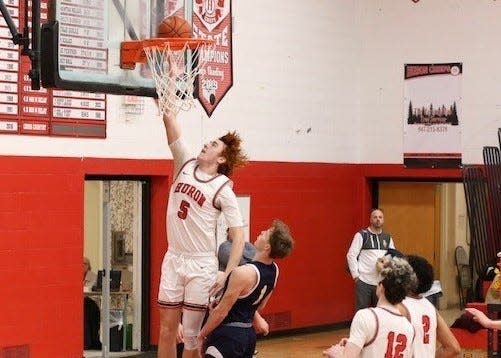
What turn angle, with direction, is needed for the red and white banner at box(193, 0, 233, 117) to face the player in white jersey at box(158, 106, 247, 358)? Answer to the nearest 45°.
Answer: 0° — it already faces them

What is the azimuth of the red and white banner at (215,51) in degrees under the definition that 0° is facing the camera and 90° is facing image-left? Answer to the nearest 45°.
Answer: approximately 0°

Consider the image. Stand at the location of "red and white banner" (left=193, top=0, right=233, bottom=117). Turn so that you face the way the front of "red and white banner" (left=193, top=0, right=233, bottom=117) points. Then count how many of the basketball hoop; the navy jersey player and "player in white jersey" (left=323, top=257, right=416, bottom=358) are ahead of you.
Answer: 3

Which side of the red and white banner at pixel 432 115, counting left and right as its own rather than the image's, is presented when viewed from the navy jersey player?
front

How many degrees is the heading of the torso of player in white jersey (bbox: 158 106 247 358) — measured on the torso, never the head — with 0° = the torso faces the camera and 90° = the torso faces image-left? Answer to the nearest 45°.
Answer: approximately 45°

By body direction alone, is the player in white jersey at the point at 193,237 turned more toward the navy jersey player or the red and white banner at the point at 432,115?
the navy jersey player

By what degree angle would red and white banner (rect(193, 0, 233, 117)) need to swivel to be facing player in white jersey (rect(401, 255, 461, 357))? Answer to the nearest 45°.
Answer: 0° — it already faces them

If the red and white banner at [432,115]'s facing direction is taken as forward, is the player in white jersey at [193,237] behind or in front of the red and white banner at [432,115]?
in front

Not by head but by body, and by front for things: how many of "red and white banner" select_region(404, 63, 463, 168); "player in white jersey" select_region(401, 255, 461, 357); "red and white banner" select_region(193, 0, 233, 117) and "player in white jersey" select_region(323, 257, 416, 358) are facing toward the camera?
2

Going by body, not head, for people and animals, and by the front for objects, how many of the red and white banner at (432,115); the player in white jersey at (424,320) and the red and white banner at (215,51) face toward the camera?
2

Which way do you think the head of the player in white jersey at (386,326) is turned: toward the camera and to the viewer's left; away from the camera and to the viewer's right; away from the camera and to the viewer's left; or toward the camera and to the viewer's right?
away from the camera and to the viewer's left

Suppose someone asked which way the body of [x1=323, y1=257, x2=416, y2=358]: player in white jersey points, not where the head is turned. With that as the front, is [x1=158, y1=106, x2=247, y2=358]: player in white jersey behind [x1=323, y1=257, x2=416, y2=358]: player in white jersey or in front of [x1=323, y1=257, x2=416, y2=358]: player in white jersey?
in front
